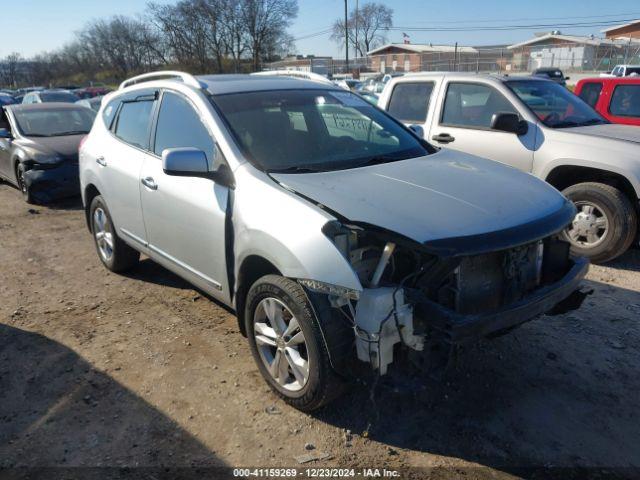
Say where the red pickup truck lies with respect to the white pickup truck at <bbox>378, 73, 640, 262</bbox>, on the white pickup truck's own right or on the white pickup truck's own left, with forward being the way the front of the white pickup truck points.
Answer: on the white pickup truck's own left

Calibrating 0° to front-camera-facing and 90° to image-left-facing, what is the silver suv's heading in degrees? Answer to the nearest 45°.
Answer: approximately 315°

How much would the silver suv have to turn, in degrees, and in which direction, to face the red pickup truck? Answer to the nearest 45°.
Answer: approximately 90° to its left

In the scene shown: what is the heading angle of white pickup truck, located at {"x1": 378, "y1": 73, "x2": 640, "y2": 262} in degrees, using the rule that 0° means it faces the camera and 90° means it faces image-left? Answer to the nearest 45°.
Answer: approximately 315°

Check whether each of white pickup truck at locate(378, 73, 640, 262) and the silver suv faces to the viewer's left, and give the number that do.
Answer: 0

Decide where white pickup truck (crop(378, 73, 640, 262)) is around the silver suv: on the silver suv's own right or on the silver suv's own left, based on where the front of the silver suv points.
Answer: on the silver suv's own left
